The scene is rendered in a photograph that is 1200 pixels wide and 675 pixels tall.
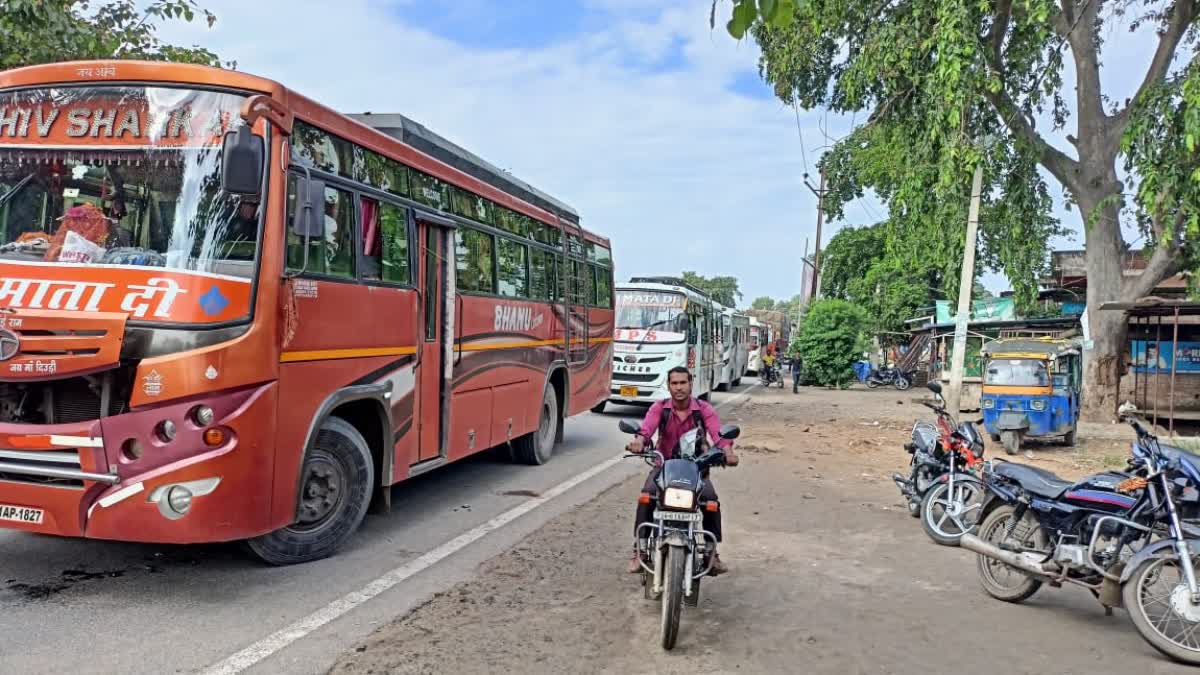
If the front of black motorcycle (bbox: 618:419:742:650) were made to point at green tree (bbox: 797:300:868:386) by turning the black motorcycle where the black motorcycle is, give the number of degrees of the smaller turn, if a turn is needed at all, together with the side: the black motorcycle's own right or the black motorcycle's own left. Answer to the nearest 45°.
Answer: approximately 180°

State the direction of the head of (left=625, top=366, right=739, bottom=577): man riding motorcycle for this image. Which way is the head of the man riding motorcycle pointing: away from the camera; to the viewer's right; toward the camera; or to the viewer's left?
toward the camera

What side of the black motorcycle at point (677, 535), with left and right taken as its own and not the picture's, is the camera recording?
front

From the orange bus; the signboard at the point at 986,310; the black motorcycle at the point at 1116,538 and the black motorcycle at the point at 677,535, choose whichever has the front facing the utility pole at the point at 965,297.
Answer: the signboard

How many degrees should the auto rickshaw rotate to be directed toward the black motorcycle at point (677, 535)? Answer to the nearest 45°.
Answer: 0° — it already faces it

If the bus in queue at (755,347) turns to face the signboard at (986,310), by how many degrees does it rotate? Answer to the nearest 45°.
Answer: approximately 90° to its left

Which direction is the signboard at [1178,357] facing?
toward the camera

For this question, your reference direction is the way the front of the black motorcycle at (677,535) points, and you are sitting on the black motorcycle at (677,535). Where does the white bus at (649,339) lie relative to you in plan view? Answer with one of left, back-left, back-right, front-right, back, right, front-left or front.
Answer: back

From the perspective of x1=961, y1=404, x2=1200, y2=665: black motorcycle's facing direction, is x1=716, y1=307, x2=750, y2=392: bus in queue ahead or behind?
behind

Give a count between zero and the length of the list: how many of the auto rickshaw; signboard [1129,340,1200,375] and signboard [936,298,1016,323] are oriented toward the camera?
3

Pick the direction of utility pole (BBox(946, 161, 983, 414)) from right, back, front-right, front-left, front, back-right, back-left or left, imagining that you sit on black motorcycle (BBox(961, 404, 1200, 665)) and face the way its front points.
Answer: back-left

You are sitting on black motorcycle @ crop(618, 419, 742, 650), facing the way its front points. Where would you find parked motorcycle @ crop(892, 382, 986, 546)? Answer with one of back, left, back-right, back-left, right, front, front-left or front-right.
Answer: back-left

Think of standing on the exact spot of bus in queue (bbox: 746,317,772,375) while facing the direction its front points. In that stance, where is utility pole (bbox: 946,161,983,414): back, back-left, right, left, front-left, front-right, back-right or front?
front-left
